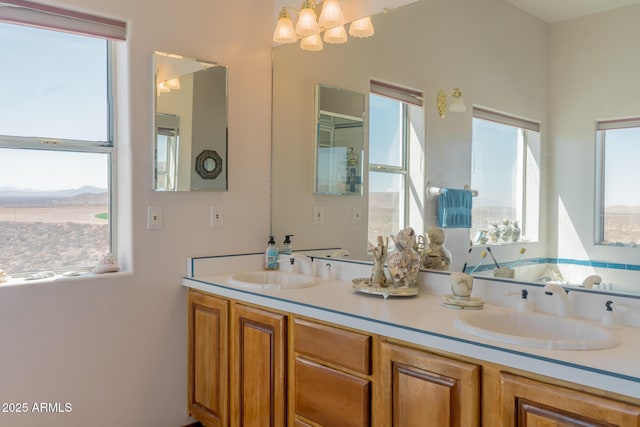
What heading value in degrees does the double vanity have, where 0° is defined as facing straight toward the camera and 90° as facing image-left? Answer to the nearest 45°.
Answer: approximately 45°

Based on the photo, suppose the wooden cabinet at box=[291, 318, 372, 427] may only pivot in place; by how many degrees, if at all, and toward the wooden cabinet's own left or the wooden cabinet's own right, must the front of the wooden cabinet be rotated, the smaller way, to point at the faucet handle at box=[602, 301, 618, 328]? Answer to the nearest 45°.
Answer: approximately 135° to the wooden cabinet's own left

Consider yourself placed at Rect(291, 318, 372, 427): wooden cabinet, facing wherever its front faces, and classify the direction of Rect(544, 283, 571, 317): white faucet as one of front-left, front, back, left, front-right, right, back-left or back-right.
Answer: back-left

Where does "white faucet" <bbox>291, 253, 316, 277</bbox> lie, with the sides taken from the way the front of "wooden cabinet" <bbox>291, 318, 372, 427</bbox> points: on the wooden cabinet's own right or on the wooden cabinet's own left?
on the wooden cabinet's own right

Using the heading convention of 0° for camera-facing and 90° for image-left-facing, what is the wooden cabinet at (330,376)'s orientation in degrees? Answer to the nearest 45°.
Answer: approximately 45°

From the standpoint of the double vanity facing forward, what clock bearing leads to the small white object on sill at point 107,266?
The small white object on sill is roughly at 2 o'clock from the double vanity.

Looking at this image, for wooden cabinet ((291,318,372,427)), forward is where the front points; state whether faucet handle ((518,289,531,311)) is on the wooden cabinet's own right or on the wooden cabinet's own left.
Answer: on the wooden cabinet's own left
